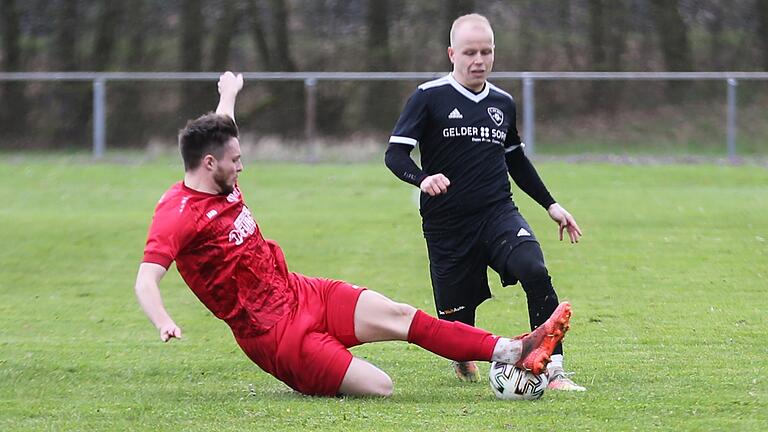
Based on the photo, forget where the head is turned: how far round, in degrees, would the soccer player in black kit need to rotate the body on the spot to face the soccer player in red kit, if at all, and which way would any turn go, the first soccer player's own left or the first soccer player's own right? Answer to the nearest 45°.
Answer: approximately 90° to the first soccer player's own right

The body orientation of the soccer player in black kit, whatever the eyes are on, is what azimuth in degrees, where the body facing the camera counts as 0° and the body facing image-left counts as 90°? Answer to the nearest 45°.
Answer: approximately 315°

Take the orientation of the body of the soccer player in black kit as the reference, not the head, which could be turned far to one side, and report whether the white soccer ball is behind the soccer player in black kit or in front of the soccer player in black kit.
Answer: in front
